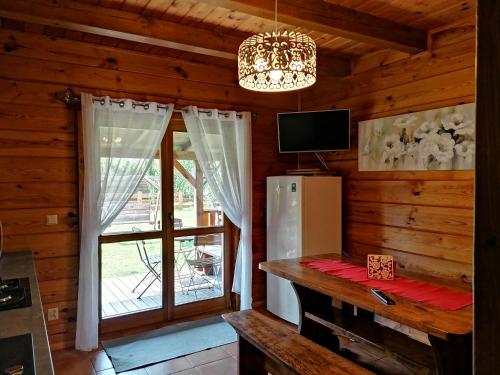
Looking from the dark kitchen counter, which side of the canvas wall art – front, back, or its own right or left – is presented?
front

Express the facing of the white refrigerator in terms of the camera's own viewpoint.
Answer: facing the viewer and to the left of the viewer

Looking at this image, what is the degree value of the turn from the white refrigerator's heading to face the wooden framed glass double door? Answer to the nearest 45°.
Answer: approximately 45° to its right

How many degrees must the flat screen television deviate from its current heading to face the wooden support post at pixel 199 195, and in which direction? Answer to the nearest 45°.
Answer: approximately 90° to its right

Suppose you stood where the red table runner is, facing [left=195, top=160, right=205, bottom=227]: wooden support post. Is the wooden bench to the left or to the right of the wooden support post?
left

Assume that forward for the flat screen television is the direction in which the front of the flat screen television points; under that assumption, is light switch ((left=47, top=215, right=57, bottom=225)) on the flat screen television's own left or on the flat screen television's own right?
on the flat screen television's own right

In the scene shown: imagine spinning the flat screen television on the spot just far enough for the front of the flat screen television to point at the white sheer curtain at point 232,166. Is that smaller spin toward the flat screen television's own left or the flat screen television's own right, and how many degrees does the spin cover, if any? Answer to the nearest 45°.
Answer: approximately 90° to the flat screen television's own right

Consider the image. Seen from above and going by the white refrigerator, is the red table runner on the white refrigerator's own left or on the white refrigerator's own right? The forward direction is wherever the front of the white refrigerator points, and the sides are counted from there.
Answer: on the white refrigerator's own left

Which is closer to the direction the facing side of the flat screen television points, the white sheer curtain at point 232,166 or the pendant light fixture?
the pendant light fixture

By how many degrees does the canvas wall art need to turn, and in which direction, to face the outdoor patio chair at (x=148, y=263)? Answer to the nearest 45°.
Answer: approximately 45° to its right
